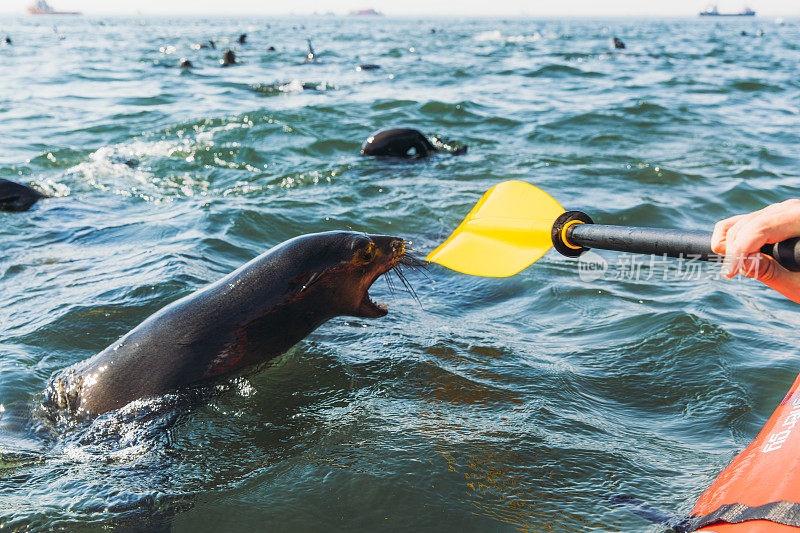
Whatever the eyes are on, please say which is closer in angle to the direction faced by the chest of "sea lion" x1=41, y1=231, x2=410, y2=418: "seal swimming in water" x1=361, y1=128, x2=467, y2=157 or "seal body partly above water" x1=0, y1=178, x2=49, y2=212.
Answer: the seal swimming in water

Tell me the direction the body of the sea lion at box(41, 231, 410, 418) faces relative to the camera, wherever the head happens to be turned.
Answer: to the viewer's right

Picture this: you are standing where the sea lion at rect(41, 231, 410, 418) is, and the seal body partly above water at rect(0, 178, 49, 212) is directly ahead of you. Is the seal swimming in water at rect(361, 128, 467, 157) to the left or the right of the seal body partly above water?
right

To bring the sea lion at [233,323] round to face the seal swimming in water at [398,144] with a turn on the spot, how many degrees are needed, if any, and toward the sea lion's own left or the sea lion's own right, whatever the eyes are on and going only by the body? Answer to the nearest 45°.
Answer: approximately 90° to the sea lion's own left
